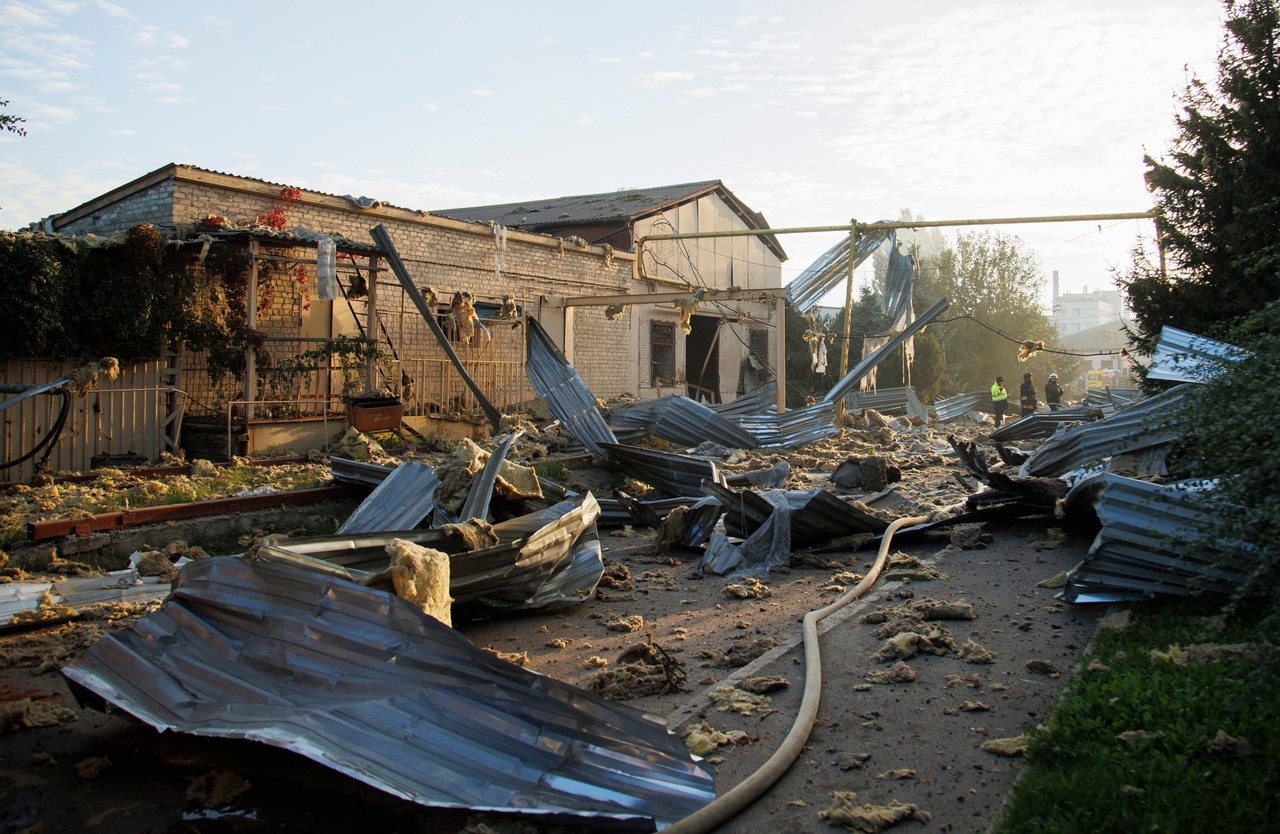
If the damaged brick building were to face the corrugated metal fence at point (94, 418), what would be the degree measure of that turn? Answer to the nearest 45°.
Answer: approximately 90° to its right

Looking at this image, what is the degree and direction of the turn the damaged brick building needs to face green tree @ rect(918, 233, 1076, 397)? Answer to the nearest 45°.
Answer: approximately 90° to its left

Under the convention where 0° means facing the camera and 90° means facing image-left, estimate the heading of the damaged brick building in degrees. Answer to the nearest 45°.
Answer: approximately 315°

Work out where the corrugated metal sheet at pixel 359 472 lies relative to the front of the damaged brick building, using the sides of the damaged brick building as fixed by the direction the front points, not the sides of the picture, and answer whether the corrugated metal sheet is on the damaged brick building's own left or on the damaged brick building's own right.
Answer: on the damaged brick building's own right

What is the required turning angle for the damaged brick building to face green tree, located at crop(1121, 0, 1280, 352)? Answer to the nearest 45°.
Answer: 0° — it already faces it

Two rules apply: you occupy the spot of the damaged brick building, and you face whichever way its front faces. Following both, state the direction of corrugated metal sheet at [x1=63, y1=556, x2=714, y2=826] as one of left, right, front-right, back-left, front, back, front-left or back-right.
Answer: front-right

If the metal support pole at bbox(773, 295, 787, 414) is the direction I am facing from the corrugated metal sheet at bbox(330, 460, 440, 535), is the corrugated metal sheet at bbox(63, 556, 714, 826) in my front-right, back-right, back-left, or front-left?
back-right

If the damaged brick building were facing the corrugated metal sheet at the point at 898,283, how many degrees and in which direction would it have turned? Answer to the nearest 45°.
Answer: approximately 45° to its left

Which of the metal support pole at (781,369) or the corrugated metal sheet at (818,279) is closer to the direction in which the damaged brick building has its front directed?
the metal support pole

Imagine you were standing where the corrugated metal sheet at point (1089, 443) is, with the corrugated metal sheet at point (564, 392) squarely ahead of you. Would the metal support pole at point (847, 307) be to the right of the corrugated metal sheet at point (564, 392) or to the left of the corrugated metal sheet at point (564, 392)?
right

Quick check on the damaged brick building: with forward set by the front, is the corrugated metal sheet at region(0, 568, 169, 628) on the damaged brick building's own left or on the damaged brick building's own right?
on the damaged brick building's own right
